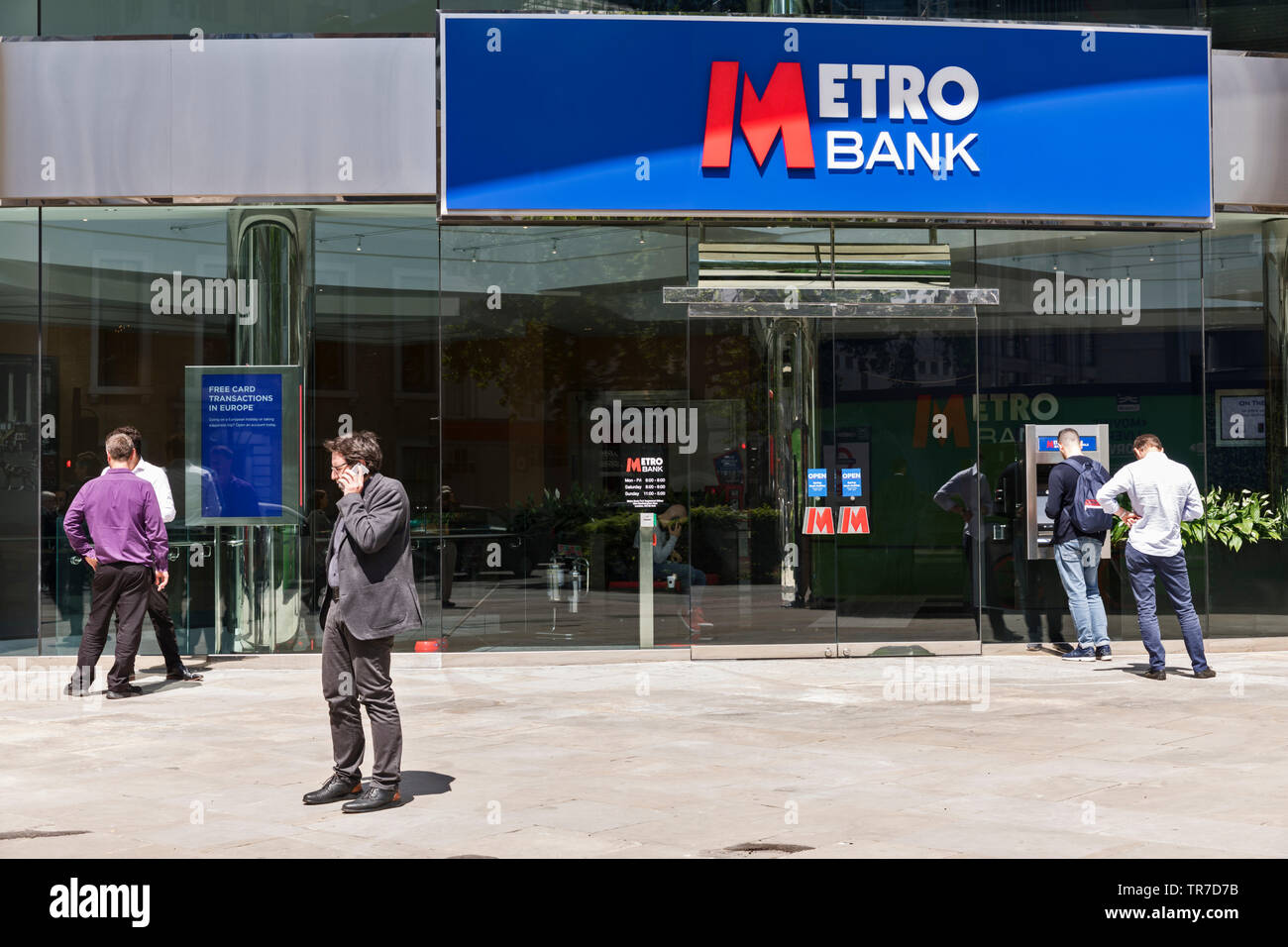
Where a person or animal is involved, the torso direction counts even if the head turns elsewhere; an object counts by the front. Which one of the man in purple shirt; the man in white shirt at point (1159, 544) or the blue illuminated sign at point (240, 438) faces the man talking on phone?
the blue illuminated sign

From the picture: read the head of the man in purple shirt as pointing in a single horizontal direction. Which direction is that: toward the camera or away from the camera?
away from the camera

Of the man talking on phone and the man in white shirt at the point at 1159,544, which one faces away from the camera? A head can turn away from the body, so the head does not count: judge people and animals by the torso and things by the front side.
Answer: the man in white shirt

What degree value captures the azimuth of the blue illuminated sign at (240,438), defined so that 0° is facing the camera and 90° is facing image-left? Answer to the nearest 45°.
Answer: approximately 0°

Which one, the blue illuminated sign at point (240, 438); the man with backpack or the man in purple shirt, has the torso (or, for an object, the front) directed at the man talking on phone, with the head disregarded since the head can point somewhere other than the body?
the blue illuminated sign

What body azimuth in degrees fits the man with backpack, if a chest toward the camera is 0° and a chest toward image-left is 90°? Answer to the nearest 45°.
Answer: approximately 135°

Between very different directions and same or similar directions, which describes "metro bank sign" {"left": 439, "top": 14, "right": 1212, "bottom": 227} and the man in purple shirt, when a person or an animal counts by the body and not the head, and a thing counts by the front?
very different directions

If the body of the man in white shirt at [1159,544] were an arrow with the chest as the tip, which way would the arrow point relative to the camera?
away from the camera

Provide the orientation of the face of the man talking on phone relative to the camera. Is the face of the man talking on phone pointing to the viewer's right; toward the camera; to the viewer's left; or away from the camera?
to the viewer's left

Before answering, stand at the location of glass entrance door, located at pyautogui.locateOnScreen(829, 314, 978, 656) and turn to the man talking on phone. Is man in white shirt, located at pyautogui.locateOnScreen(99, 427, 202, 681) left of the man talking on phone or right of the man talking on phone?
right
